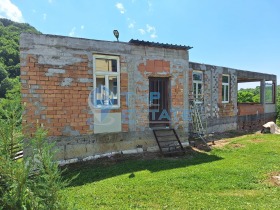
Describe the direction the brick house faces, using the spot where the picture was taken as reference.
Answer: facing the viewer and to the right of the viewer

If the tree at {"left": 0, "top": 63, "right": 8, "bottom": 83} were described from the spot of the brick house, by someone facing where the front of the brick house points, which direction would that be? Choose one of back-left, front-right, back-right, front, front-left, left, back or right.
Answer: back
